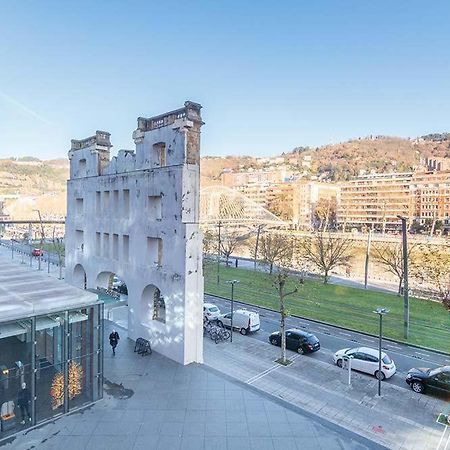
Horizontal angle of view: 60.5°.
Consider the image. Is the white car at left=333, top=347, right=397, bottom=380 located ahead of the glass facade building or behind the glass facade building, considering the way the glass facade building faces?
ahead

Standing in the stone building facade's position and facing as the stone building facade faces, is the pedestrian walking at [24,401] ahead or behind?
ahead

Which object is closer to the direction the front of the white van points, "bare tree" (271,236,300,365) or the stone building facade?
the stone building facade

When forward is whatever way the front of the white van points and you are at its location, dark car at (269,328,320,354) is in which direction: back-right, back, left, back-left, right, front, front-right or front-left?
back

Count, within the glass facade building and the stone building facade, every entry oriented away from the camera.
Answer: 0

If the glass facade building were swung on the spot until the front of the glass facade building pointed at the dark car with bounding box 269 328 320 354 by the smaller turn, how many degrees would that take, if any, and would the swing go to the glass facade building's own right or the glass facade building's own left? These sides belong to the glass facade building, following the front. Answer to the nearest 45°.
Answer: approximately 45° to the glass facade building's own left

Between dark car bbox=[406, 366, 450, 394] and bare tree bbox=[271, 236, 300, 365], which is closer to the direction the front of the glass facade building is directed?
the dark car

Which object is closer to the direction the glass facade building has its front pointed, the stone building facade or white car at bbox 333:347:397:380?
the white car

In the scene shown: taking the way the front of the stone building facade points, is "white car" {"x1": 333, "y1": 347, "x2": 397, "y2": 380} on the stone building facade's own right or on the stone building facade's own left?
on the stone building facade's own left

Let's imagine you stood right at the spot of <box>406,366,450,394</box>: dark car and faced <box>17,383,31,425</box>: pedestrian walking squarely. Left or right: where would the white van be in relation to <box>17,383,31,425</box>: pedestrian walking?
right
